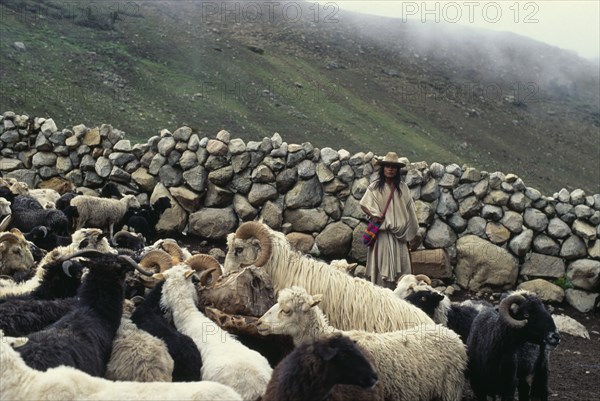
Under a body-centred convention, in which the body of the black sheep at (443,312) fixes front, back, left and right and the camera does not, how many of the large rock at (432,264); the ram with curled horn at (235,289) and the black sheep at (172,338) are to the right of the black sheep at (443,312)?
1

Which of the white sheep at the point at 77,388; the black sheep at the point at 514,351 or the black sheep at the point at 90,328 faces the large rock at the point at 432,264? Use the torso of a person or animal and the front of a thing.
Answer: the black sheep at the point at 90,328

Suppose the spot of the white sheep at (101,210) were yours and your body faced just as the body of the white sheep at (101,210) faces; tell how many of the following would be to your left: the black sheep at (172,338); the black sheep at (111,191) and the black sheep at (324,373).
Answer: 1

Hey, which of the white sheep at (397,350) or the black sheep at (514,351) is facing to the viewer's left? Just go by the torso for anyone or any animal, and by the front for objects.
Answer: the white sheep

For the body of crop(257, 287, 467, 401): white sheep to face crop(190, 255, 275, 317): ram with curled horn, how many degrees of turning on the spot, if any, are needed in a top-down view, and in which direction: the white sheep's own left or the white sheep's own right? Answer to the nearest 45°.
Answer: approximately 45° to the white sheep's own right

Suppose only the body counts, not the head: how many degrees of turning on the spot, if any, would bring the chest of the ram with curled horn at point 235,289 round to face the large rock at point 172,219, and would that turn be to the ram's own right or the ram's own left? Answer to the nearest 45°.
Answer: approximately 90° to the ram's own right

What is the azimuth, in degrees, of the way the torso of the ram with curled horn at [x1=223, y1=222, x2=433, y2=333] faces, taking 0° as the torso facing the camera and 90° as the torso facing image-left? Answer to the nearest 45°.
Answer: approximately 90°

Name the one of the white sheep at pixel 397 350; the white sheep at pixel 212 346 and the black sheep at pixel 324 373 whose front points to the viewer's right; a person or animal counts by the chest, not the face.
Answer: the black sheep

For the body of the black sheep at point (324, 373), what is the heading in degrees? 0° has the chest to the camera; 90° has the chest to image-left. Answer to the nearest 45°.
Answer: approximately 270°

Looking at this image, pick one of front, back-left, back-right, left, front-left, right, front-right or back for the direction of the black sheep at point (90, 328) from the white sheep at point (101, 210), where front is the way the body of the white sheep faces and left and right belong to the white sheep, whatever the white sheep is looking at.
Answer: right

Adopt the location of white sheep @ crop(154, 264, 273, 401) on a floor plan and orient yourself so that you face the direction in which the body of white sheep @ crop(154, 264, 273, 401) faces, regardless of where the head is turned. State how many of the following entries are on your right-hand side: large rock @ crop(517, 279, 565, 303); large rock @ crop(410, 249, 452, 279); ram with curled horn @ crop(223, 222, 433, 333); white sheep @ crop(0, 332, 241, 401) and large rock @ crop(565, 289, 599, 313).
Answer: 4
